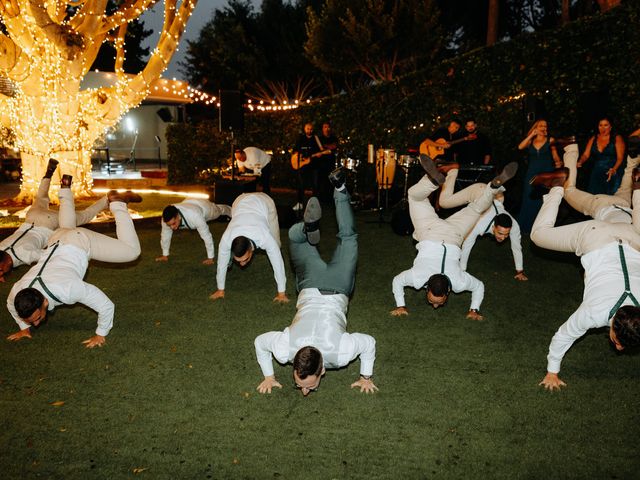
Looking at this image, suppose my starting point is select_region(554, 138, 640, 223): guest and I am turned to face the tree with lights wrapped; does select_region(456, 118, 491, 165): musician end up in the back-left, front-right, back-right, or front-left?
front-right

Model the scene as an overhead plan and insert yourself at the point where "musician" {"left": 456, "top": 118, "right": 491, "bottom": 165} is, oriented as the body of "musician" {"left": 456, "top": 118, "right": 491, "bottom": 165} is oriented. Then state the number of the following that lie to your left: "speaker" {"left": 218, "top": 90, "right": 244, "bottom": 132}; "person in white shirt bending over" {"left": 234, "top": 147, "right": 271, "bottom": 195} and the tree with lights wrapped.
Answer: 0

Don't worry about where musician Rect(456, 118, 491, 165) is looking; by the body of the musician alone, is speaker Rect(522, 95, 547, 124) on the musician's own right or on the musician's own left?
on the musician's own left

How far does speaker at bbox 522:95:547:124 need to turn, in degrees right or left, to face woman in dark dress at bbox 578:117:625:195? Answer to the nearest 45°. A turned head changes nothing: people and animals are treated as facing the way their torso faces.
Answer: approximately 90° to its left

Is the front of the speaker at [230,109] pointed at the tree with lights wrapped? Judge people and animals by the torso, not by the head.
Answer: no

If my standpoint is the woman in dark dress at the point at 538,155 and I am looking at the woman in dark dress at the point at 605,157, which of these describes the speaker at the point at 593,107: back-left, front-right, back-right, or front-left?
front-left

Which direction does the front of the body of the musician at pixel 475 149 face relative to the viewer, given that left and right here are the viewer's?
facing the viewer

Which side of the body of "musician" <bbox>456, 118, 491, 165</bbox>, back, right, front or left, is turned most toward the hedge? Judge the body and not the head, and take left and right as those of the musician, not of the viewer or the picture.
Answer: back

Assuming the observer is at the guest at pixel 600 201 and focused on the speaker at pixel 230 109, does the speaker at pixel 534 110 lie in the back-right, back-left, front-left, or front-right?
front-right

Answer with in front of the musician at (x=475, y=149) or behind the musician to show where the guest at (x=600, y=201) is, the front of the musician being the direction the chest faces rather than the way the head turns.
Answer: in front

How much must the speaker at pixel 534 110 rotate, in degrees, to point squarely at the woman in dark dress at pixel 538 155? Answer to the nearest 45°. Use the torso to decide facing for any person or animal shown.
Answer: approximately 45° to its left

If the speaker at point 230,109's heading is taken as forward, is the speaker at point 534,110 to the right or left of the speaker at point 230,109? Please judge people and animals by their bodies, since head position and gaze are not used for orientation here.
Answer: on its left

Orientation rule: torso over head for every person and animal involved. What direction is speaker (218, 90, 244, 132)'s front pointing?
toward the camera

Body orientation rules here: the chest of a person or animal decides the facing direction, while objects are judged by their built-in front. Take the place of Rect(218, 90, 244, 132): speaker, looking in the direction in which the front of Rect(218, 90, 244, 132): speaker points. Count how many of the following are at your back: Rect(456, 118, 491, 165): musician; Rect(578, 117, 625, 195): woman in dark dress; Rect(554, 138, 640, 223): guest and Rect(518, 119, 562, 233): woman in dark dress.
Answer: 0

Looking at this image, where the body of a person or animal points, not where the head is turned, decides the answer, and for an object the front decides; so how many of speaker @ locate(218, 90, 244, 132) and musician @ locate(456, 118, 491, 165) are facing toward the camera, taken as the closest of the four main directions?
2

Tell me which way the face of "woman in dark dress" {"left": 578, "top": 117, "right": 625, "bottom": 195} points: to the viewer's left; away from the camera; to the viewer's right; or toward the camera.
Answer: toward the camera
